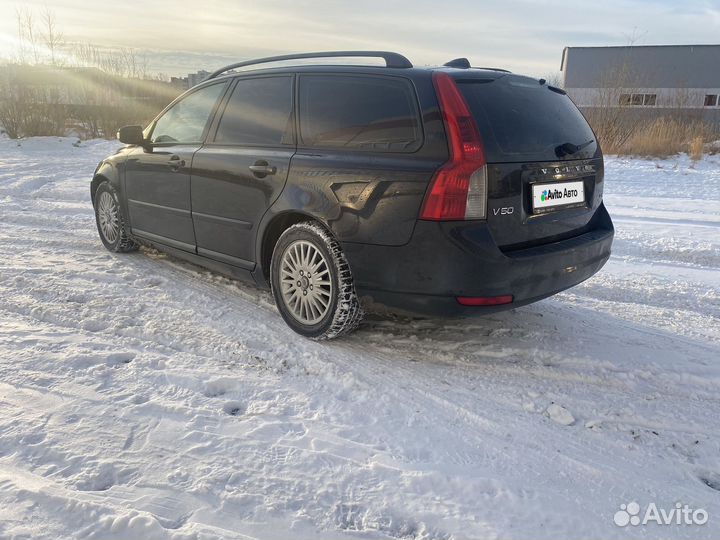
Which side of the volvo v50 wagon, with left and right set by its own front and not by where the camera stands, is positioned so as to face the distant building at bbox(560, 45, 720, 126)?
right

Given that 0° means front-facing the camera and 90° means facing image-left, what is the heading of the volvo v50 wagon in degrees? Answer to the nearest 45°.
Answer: approximately 135°
